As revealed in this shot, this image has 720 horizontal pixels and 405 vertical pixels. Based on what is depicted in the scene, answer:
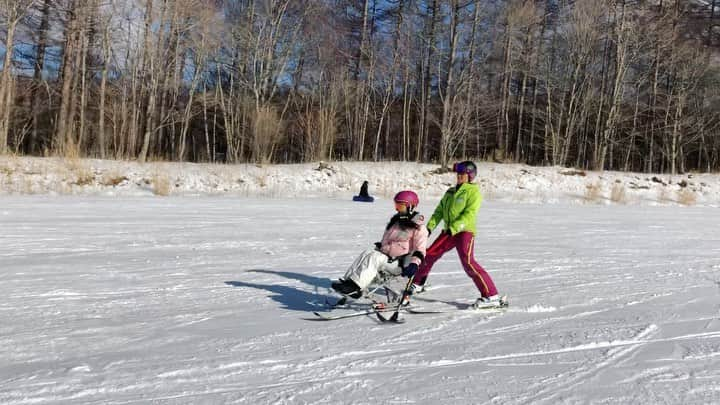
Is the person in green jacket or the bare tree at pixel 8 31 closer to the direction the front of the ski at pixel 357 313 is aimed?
the bare tree

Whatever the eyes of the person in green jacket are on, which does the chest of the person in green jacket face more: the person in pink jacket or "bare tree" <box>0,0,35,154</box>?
the person in pink jacket

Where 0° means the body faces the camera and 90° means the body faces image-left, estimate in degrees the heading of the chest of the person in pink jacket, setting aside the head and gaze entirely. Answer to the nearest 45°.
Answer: approximately 45°

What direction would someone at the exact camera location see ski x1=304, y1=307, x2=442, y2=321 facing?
facing to the left of the viewer

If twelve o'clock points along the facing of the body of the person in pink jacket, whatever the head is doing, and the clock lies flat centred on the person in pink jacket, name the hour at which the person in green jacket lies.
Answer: The person in green jacket is roughly at 7 o'clock from the person in pink jacket.
